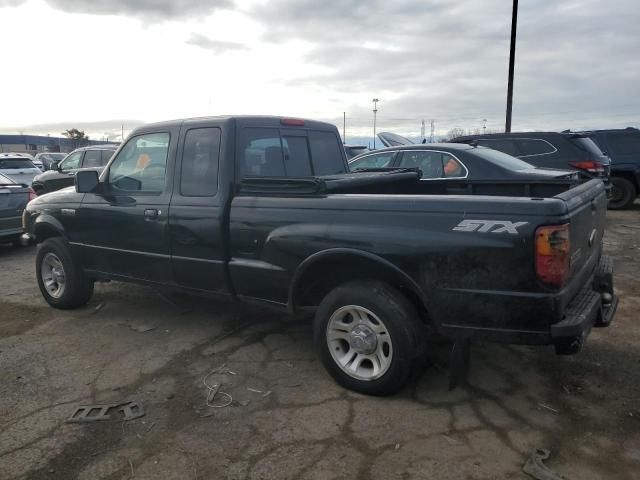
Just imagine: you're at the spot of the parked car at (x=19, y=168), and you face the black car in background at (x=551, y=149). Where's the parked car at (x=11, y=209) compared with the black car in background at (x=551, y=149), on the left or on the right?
right

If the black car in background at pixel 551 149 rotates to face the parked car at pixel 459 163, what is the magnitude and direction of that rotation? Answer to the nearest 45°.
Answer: approximately 135° to its left

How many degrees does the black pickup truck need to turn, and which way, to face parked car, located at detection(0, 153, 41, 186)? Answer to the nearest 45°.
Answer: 0° — it already faces it

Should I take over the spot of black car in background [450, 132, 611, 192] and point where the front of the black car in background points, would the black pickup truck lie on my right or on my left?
on my left

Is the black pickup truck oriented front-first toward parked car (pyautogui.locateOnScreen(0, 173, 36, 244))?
yes

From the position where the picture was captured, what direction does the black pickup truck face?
facing away from the viewer and to the left of the viewer

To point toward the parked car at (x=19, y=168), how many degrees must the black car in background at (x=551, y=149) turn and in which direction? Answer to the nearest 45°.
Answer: approximately 45° to its left

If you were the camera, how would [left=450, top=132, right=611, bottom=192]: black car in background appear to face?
facing away from the viewer and to the left of the viewer
